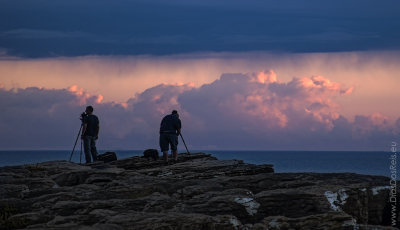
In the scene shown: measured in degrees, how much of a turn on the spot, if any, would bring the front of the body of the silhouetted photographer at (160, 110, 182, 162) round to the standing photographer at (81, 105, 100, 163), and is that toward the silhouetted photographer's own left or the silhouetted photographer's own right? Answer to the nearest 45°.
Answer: approximately 90° to the silhouetted photographer's own left

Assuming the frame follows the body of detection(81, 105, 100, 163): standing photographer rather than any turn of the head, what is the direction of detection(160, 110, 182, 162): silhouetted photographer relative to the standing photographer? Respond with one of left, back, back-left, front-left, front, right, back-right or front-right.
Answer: back

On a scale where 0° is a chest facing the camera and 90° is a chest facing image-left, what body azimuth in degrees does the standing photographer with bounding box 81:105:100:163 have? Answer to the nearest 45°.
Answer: approximately 135°

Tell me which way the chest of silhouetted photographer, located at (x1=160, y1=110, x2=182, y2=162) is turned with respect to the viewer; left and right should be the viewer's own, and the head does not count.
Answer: facing away from the viewer and to the right of the viewer

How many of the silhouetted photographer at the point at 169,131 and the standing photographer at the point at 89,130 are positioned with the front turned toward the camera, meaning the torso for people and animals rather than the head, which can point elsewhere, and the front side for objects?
0

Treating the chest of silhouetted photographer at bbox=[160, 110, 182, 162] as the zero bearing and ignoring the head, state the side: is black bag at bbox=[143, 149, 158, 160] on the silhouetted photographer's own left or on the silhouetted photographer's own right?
on the silhouetted photographer's own left
